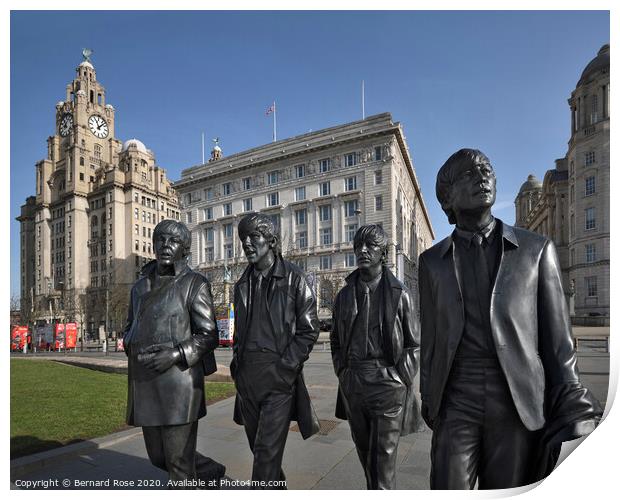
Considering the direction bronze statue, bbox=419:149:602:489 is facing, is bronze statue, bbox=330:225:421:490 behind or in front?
behind

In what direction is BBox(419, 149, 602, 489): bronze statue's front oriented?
toward the camera
